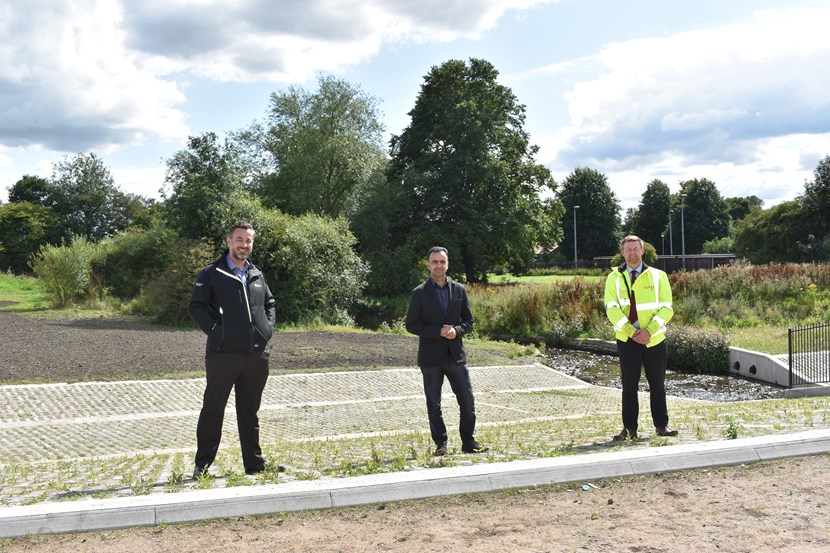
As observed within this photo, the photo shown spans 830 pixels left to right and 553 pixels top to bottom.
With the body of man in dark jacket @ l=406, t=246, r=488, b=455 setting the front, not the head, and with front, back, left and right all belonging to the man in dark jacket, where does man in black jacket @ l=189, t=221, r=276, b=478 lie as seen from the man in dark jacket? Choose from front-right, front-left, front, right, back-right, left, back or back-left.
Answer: front-right

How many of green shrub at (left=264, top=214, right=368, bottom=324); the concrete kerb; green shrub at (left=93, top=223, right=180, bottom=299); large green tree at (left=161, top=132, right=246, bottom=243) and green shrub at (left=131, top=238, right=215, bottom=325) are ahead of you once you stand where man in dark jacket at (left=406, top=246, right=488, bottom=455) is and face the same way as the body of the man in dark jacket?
1

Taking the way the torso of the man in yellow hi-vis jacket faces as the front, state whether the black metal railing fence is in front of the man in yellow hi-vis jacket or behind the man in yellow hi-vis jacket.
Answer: behind

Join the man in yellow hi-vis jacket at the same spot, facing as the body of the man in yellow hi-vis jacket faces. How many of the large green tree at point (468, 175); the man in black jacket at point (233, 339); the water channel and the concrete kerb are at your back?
2

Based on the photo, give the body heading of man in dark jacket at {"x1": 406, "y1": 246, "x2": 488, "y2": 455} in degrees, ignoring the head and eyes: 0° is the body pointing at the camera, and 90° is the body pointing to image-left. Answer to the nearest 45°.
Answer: approximately 0°

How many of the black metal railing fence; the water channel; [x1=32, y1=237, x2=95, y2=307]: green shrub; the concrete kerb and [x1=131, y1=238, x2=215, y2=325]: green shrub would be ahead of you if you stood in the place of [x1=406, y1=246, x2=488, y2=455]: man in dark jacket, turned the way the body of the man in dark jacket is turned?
1

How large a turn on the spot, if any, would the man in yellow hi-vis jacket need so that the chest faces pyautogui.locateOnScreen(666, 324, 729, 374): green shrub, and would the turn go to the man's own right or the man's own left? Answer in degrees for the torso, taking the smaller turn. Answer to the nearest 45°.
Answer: approximately 180°

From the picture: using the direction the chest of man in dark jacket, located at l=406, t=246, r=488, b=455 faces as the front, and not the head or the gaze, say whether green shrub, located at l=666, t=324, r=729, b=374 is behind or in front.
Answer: behind

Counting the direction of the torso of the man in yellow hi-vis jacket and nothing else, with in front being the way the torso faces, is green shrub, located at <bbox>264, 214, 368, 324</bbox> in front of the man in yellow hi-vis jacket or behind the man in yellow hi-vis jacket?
behind

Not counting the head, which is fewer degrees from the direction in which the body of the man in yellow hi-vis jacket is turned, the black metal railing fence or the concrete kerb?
the concrete kerb

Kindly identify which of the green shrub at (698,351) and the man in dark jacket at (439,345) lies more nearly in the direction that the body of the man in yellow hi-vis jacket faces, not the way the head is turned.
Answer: the man in dark jacket

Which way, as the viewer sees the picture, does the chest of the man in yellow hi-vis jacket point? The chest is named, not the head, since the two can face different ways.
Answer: toward the camera

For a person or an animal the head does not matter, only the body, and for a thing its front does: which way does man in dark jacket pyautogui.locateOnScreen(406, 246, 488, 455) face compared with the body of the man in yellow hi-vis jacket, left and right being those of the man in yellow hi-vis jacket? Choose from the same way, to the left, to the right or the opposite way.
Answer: the same way

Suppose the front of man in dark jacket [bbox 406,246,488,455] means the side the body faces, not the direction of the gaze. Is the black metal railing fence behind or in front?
behind

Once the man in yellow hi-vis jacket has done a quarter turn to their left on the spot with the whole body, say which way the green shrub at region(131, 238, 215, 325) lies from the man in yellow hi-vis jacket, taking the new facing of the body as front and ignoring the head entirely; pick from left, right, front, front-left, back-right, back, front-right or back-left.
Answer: back-left

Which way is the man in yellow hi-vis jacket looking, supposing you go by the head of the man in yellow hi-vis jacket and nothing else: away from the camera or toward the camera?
toward the camera

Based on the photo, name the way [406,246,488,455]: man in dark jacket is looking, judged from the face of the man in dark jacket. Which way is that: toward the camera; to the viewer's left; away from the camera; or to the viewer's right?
toward the camera
